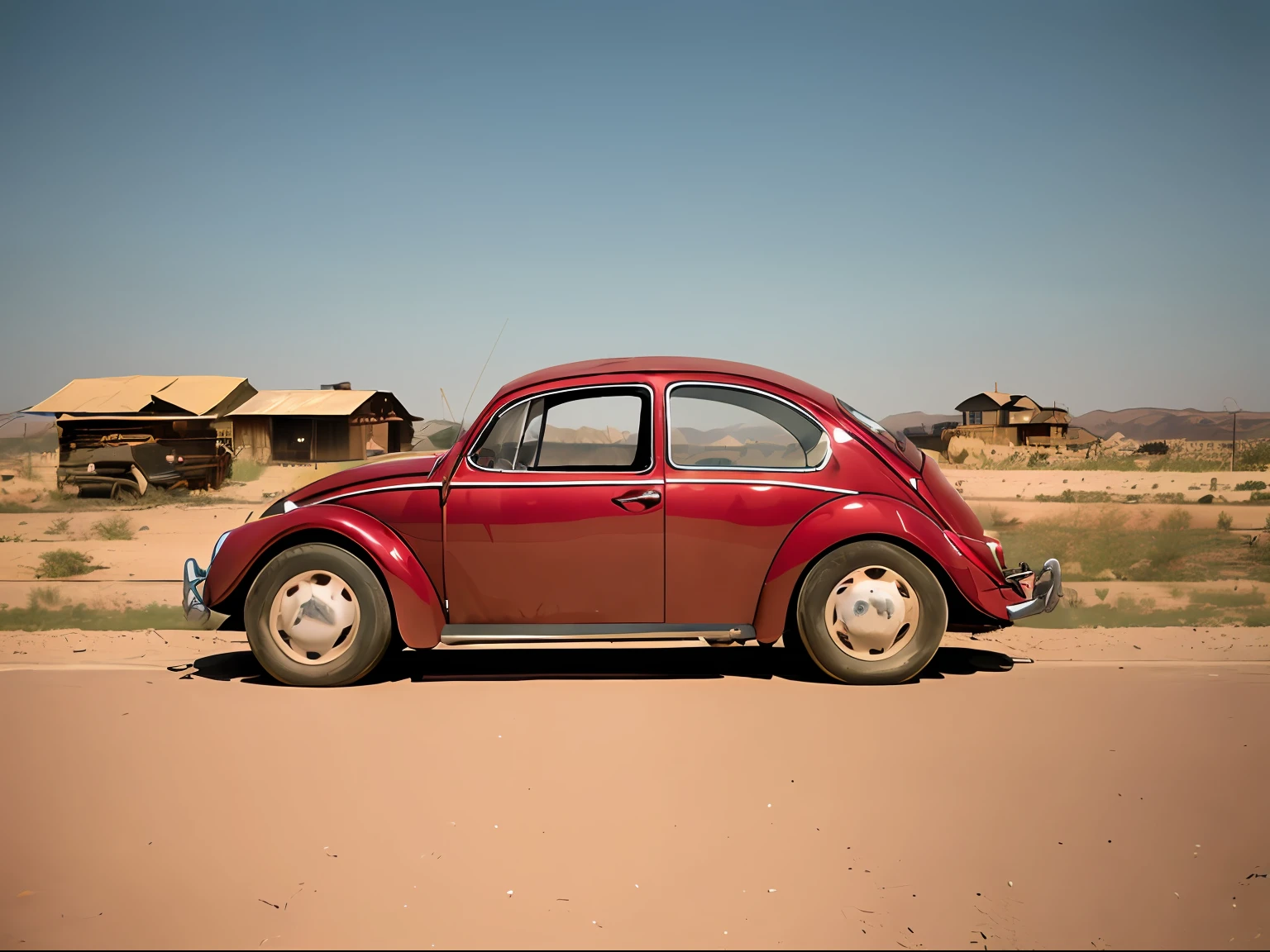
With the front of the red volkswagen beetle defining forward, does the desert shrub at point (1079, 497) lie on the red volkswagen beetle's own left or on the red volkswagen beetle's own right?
on the red volkswagen beetle's own right

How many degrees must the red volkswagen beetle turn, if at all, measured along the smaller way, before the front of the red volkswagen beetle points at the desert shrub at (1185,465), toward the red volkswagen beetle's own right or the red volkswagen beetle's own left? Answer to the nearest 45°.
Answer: approximately 135° to the red volkswagen beetle's own right

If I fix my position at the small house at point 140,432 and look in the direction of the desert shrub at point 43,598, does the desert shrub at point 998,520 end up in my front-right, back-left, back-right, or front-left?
front-left

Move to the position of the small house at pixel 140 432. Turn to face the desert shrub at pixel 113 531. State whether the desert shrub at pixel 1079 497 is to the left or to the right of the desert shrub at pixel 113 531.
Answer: left

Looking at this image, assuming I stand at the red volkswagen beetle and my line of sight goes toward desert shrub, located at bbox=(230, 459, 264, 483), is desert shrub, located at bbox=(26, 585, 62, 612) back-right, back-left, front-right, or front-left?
front-left

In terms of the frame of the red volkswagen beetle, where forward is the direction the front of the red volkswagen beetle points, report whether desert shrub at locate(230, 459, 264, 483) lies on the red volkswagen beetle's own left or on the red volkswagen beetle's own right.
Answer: on the red volkswagen beetle's own right

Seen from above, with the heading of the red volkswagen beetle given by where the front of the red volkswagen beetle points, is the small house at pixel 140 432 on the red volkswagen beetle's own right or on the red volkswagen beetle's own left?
on the red volkswagen beetle's own right

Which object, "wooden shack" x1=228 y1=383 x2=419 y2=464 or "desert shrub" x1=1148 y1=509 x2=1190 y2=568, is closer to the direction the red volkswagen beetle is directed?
the wooden shack

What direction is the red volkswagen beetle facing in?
to the viewer's left

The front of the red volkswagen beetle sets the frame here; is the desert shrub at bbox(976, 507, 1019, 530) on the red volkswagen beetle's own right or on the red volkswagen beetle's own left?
on the red volkswagen beetle's own right

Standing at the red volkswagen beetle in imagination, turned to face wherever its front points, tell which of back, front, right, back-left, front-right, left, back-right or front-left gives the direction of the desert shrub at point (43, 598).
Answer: front-right

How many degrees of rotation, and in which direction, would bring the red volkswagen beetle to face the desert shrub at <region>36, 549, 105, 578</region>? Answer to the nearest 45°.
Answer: approximately 45° to its right

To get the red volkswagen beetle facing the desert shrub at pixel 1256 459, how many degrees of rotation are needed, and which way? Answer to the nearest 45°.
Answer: approximately 135° to its right
